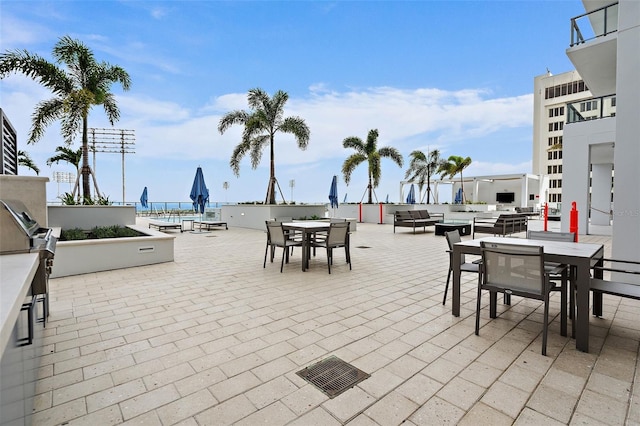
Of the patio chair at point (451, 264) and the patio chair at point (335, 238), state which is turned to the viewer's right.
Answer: the patio chair at point (451, 264)

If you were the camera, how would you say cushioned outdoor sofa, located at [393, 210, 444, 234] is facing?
facing the viewer and to the right of the viewer

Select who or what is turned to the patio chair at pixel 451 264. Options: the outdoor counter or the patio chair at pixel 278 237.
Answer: the outdoor counter

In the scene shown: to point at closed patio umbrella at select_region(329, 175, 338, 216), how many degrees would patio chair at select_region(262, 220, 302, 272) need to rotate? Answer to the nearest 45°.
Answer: approximately 45° to its left

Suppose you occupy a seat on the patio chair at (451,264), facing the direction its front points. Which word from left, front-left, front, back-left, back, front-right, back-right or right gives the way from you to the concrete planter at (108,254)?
back

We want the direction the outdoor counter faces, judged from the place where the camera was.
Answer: facing to the right of the viewer

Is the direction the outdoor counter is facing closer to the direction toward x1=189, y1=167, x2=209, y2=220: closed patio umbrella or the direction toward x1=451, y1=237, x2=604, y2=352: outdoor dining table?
the outdoor dining table

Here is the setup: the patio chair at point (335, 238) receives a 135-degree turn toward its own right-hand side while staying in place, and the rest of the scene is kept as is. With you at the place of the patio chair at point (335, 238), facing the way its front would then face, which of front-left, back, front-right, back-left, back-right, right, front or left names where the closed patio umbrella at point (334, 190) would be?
left

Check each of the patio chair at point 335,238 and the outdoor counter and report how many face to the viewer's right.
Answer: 1

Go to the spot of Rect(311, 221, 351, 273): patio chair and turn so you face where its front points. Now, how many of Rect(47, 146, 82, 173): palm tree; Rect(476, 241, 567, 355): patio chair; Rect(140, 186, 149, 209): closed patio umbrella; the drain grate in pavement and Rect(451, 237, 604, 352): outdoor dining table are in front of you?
2

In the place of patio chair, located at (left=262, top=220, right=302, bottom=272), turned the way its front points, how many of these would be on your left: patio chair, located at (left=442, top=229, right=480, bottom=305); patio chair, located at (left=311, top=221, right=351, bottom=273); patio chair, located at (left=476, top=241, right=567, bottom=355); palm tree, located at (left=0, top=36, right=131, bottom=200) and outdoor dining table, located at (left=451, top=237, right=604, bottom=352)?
1

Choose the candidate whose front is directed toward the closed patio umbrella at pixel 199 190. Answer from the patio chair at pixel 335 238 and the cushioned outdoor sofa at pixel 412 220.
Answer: the patio chair

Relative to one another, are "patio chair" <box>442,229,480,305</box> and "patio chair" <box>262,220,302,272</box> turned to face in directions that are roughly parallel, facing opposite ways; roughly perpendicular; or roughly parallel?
roughly perpendicular

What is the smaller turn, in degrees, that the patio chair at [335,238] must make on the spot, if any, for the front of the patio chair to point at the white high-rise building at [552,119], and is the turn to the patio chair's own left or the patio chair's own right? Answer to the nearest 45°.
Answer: approximately 90° to the patio chair's own right

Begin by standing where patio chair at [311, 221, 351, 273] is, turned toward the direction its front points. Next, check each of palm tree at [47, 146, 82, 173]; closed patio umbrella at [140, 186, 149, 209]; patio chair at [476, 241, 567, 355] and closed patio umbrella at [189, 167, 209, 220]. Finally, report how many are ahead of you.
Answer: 3
